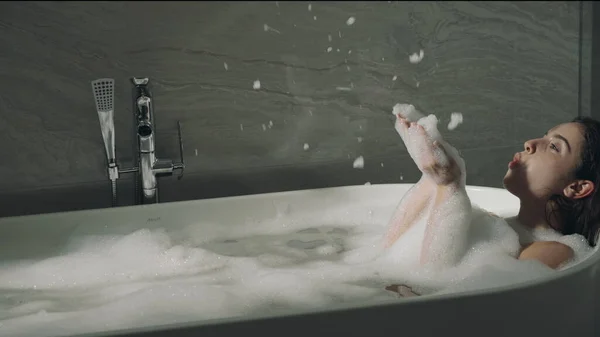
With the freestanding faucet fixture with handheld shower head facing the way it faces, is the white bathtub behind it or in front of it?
in front

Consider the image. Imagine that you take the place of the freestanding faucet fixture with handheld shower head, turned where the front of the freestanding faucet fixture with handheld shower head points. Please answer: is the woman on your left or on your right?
on your left

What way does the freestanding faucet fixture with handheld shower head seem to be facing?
toward the camera
